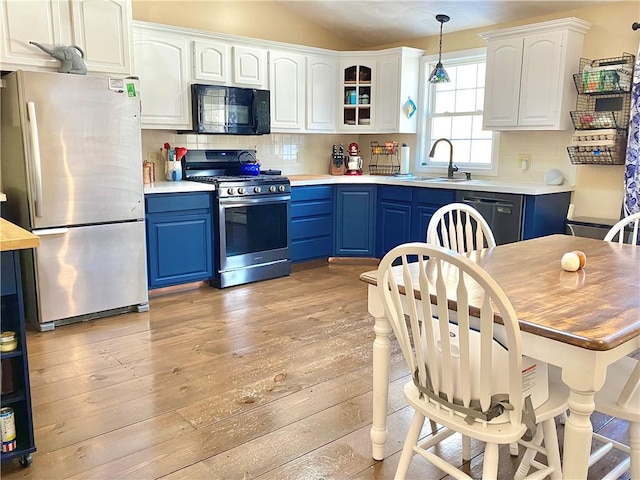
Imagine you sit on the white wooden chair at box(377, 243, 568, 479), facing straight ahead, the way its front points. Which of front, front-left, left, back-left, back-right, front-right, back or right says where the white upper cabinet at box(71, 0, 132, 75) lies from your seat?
left

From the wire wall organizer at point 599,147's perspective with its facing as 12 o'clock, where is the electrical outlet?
The electrical outlet is roughly at 3 o'clock from the wire wall organizer.

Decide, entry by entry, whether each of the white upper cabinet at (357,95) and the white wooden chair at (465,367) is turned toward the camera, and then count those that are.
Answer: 1

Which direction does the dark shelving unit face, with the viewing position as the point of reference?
facing the viewer and to the right of the viewer

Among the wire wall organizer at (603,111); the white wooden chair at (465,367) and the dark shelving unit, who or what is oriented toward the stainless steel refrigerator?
the wire wall organizer

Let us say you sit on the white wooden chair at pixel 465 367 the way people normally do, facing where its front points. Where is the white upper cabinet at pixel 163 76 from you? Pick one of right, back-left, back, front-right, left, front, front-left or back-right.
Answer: left

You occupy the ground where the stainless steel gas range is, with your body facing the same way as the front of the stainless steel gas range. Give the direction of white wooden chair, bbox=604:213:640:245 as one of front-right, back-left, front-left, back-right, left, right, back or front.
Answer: front

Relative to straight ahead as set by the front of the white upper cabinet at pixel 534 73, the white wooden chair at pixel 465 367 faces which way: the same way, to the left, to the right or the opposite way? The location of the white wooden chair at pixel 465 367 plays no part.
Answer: the opposite way

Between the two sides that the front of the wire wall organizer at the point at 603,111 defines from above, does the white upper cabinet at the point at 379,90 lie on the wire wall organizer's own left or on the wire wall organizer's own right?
on the wire wall organizer's own right

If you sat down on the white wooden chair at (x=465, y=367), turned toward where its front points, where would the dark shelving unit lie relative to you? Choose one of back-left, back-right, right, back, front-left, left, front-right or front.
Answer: back-left

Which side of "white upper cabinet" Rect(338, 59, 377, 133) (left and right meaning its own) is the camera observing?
front

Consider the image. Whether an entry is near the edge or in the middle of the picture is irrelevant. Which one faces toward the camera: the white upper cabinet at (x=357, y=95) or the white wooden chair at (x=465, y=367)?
the white upper cabinet

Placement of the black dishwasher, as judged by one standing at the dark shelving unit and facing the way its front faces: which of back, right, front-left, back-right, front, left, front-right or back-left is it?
front-left

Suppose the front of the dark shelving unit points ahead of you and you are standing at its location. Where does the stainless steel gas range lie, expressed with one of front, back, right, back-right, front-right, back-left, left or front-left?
left

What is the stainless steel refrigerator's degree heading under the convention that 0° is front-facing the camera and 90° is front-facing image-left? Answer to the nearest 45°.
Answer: approximately 315°

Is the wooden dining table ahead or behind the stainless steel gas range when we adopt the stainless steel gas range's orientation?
ahead

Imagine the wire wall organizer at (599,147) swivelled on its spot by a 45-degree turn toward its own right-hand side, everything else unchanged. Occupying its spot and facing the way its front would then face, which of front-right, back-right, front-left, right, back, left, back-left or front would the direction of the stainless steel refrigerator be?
front-left

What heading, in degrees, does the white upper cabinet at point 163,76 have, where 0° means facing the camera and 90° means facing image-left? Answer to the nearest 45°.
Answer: approximately 315°

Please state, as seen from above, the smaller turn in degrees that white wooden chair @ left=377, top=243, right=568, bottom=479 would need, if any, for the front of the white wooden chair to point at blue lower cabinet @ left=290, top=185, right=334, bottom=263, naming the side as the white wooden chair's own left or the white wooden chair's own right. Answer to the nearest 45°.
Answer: approximately 90° to the white wooden chair's own left

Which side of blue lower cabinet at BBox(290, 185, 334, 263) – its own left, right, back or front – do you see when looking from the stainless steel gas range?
right
